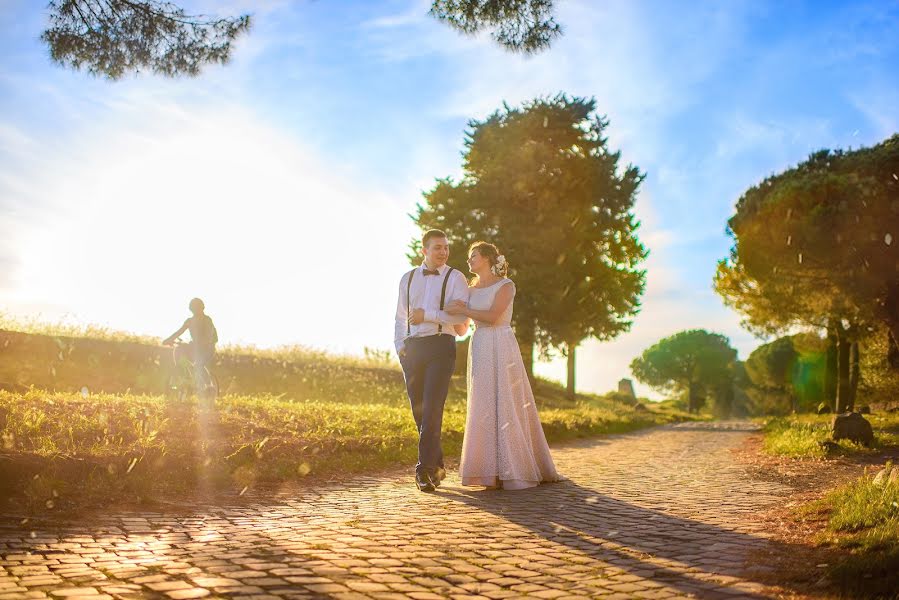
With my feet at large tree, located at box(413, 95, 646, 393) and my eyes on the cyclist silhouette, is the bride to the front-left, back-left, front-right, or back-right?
front-left

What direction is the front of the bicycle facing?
to the viewer's left

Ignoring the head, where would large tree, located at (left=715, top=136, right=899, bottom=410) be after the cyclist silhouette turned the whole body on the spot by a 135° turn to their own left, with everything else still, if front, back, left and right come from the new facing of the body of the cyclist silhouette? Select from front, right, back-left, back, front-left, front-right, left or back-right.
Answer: front

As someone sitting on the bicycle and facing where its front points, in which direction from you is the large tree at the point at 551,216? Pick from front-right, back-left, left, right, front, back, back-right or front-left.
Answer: back-right

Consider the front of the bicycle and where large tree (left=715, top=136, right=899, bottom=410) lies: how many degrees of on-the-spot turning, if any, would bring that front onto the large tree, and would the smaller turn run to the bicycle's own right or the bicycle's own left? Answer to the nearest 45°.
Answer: approximately 180°

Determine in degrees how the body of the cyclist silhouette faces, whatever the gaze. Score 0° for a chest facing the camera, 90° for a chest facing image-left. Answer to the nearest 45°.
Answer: approximately 45°

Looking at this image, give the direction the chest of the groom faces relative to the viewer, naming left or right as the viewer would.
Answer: facing the viewer

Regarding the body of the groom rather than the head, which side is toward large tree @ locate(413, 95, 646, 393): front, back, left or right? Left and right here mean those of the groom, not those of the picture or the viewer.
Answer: back

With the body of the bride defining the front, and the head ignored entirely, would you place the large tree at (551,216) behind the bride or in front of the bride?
behind

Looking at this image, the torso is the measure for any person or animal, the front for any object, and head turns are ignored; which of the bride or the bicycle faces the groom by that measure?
the bride

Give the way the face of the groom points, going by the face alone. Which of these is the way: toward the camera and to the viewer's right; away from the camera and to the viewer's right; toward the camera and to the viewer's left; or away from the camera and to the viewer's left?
toward the camera and to the viewer's right
